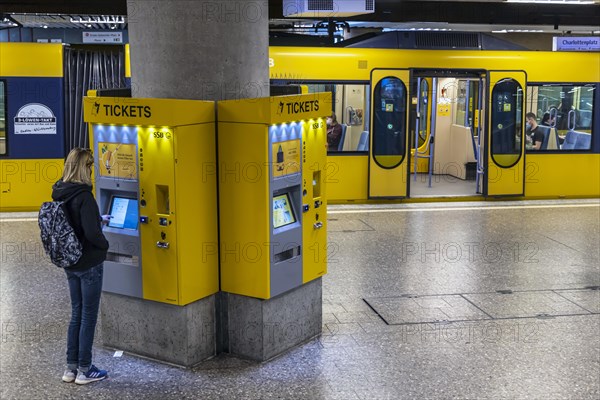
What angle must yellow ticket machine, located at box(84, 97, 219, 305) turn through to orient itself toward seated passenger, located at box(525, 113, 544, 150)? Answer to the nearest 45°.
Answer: approximately 180°

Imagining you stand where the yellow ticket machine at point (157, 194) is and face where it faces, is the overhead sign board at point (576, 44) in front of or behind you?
behind

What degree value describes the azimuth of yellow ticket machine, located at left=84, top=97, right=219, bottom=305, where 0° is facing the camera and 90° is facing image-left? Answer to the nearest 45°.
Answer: approximately 45°

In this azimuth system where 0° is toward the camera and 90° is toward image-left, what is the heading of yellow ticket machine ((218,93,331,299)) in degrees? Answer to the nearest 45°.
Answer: approximately 315°

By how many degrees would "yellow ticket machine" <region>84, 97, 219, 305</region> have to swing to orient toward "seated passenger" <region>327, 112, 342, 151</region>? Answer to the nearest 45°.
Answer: approximately 180°

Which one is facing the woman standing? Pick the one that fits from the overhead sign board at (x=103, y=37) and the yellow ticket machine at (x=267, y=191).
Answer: the overhead sign board

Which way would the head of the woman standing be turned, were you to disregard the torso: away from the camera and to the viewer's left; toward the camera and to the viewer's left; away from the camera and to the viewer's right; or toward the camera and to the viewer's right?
away from the camera and to the viewer's right

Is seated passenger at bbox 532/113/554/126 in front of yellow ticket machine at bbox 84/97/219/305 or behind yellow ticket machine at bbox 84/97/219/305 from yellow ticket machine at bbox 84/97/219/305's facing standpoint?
behind

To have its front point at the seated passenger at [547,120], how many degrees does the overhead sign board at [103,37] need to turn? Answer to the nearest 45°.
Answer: approximately 45° to its left

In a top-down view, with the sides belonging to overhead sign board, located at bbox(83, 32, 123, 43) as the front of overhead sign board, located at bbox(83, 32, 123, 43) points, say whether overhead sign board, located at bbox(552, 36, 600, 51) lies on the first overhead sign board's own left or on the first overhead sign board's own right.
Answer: on the first overhead sign board's own left
